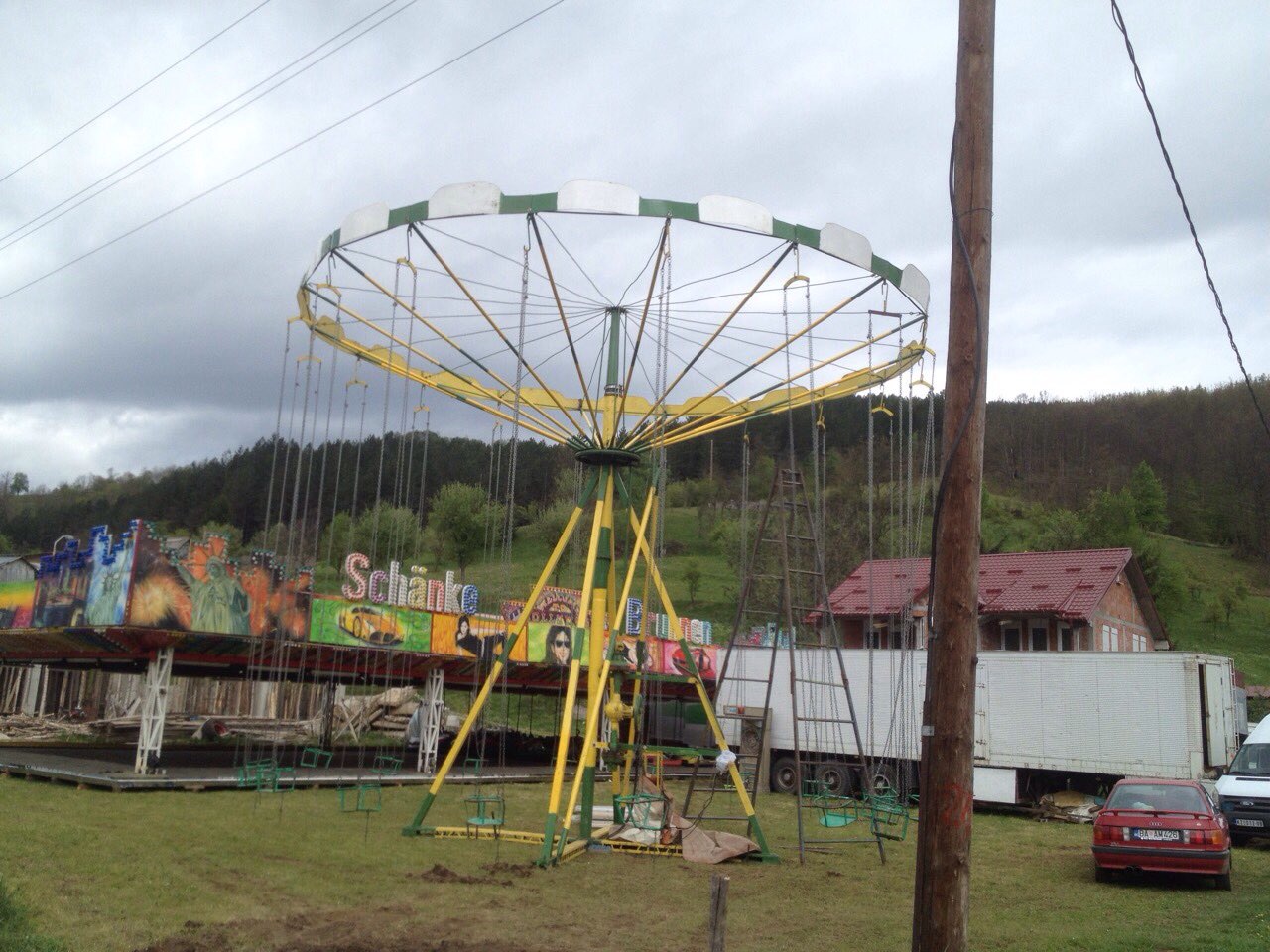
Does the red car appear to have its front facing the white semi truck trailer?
yes

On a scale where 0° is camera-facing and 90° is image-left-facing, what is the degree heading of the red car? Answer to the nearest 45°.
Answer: approximately 180°

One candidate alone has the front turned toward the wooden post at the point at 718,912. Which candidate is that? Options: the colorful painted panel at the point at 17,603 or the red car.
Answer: the colorful painted panel

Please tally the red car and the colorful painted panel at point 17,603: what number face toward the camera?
1

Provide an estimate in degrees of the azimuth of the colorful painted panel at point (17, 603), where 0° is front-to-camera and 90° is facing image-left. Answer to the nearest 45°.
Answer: approximately 0°

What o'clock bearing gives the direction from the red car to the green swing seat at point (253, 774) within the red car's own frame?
The green swing seat is roughly at 9 o'clock from the red car.
